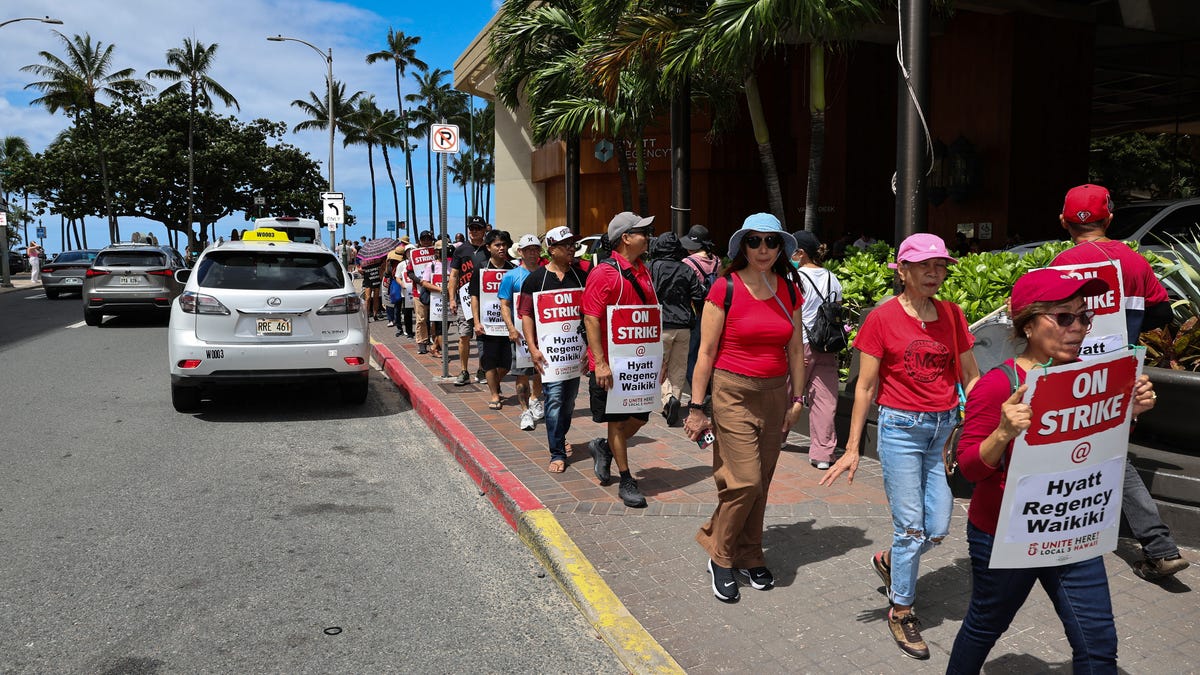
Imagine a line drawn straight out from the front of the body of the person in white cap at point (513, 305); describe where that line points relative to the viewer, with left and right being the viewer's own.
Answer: facing the viewer and to the right of the viewer

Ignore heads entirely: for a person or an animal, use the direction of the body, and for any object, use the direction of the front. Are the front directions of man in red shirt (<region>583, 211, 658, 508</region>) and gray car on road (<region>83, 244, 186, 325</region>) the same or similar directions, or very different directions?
very different directions

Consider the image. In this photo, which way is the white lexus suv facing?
away from the camera

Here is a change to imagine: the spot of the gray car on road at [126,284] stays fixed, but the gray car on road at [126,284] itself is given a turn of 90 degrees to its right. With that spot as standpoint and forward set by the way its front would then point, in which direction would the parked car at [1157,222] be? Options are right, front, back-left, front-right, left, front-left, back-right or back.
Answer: front-right

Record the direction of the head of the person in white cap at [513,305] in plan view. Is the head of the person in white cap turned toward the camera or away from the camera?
toward the camera

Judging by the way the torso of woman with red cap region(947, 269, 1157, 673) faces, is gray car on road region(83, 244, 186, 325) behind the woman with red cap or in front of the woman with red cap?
behind

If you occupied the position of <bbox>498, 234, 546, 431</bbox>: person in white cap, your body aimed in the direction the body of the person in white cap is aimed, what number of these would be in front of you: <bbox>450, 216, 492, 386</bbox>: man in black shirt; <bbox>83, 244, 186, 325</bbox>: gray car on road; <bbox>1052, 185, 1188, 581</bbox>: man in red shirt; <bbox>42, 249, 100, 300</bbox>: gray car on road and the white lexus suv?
1

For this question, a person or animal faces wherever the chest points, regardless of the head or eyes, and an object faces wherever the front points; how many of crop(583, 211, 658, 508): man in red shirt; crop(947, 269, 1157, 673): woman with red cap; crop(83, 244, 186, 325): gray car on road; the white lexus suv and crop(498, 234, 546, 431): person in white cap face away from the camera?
2

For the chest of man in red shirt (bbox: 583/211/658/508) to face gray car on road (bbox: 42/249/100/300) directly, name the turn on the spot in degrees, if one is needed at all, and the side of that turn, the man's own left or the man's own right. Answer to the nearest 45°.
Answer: approximately 180°

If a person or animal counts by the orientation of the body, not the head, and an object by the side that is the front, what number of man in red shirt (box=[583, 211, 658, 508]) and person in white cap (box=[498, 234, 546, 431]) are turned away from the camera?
0

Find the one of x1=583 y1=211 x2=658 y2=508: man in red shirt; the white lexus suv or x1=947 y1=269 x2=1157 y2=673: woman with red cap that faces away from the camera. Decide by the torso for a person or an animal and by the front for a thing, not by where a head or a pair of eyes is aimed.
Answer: the white lexus suv

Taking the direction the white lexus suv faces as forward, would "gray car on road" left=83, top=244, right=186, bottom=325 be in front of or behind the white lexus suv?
in front

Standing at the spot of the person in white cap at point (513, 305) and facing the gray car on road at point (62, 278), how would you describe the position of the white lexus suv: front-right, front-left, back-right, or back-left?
front-left

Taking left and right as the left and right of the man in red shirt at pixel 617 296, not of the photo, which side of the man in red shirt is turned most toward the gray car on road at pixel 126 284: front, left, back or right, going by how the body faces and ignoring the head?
back

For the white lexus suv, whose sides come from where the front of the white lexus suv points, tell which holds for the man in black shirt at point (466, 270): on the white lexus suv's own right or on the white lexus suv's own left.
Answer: on the white lexus suv's own right

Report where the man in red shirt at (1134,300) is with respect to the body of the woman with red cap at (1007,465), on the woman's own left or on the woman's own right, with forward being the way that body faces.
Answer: on the woman's own left

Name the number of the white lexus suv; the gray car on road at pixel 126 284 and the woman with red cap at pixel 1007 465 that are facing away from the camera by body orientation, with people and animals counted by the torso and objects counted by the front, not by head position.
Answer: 2

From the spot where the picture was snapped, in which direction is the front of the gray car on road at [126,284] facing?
facing away from the viewer
